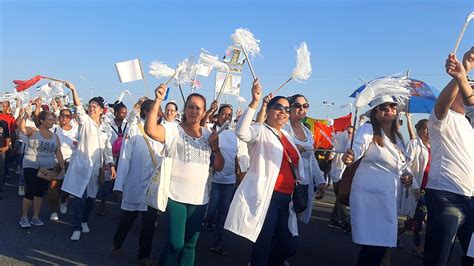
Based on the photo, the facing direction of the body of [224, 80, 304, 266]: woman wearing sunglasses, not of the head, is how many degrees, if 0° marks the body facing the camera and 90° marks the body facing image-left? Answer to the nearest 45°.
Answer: approximately 315°

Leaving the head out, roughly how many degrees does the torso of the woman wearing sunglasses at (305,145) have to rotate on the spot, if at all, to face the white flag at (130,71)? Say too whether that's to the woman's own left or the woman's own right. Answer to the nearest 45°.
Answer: approximately 135° to the woman's own right

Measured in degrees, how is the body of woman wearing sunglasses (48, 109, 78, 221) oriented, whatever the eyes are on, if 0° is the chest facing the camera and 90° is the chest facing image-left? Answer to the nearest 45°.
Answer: approximately 0°

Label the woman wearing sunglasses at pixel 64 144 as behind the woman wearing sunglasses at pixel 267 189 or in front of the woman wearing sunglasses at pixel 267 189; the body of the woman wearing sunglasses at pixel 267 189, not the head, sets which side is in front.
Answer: behind

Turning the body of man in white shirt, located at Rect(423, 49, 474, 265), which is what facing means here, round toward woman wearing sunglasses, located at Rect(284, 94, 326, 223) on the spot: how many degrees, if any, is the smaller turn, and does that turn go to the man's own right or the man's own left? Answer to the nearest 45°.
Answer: approximately 180°

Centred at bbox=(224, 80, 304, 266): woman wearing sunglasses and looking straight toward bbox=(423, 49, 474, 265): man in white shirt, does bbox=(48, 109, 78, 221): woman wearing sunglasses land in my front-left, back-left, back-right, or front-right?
back-left

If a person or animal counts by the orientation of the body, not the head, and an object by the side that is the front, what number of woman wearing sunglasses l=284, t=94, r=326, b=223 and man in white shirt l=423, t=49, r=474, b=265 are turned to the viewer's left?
0

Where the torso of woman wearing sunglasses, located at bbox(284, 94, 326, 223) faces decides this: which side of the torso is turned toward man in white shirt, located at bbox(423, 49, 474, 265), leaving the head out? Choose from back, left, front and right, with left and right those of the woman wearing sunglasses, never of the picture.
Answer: front
